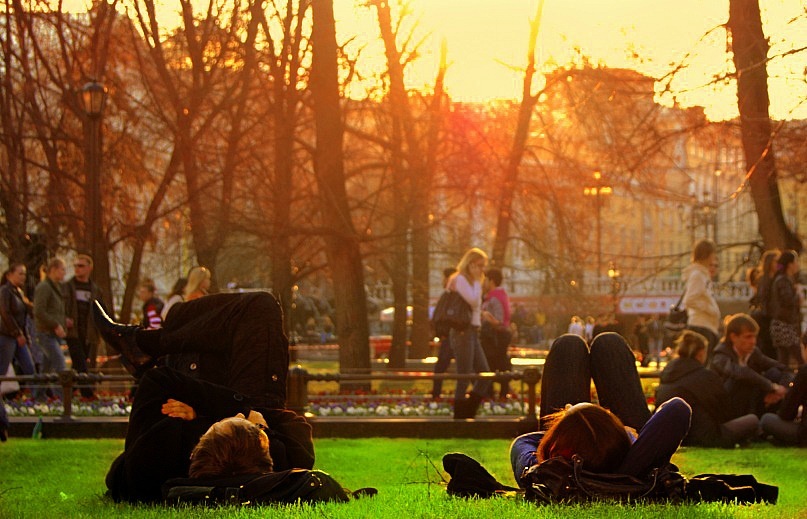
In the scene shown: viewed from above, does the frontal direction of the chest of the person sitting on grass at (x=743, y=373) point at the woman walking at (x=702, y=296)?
no

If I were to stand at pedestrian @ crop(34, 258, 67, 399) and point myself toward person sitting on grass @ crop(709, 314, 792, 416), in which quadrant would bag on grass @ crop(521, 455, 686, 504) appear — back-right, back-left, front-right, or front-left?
front-right

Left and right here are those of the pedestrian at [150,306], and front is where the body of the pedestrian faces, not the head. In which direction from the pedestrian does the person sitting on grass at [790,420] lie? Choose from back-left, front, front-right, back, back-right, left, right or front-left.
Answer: back-left

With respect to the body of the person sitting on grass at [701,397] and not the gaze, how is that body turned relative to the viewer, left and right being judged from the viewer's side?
facing away from the viewer and to the right of the viewer

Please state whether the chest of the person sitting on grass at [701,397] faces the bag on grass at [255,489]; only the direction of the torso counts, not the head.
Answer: no

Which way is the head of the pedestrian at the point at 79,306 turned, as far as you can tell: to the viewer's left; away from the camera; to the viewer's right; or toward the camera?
toward the camera

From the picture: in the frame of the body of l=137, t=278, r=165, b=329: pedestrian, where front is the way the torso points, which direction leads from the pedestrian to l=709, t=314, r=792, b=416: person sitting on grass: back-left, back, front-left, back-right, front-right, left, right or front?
back-left

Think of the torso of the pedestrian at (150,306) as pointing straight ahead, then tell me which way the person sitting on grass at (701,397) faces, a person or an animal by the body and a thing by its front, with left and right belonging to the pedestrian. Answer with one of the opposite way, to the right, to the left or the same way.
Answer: the opposite way

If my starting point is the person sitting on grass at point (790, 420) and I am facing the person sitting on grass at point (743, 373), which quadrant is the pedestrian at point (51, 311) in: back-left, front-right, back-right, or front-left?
front-left
